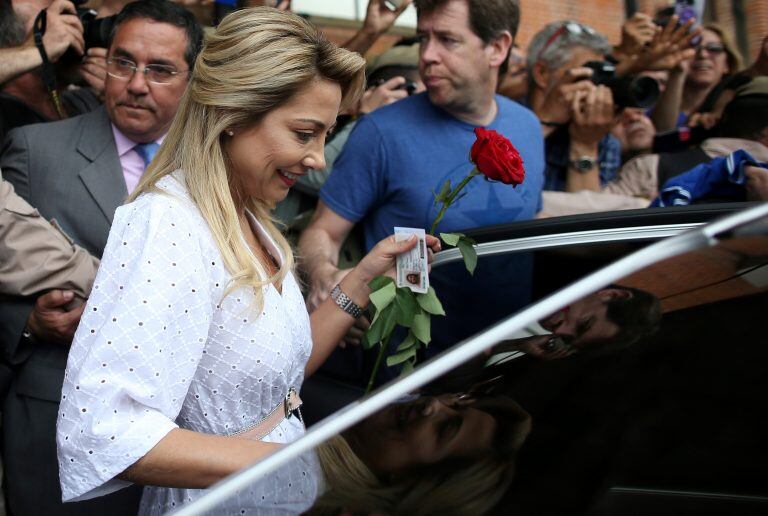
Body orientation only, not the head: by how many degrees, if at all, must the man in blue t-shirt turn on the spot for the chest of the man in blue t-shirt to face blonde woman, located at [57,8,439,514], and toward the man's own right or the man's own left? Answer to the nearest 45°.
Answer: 0° — they already face them

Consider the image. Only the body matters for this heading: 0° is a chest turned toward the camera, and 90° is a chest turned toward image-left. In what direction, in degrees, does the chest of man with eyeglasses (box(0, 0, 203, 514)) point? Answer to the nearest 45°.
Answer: approximately 315°

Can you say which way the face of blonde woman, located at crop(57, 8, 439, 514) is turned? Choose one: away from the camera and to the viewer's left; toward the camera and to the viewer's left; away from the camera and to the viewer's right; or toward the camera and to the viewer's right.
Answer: toward the camera and to the viewer's right

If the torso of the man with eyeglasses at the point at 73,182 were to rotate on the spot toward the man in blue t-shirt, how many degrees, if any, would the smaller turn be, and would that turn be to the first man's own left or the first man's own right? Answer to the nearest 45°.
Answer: approximately 45° to the first man's own left

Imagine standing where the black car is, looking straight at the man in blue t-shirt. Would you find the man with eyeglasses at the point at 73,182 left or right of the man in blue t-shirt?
left

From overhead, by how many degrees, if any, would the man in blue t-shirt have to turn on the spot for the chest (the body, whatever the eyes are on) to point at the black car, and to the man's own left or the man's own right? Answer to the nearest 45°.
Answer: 0° — they already face it

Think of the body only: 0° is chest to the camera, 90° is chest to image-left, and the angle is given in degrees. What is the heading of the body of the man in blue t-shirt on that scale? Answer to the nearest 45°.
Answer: approximately 0°

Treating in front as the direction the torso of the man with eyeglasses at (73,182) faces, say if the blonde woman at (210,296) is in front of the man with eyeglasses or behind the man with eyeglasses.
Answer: in front
